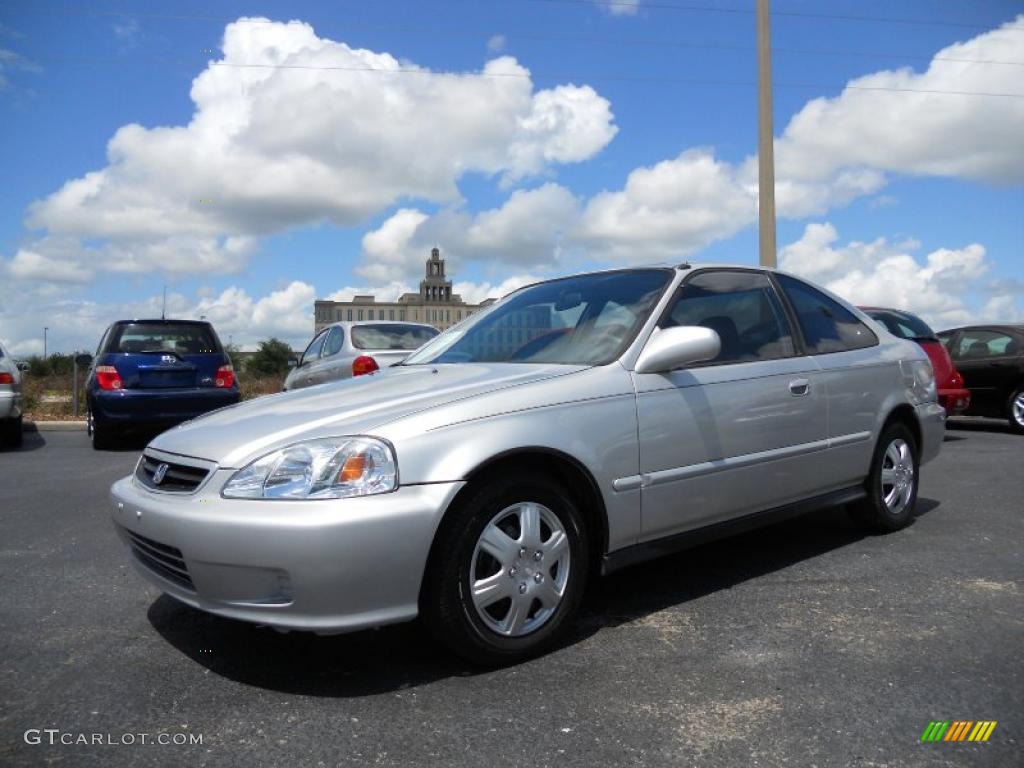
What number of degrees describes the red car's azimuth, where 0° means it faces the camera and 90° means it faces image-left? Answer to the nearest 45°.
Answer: approximately 135°

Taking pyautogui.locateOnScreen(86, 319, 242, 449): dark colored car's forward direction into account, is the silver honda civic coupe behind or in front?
behind

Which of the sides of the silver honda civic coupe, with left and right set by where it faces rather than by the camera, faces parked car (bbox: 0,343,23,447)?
right

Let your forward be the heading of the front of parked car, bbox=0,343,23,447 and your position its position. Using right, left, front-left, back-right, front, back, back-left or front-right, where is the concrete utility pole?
right

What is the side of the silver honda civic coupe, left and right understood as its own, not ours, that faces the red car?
back

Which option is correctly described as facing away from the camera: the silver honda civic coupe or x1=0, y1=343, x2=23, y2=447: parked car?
the parked car

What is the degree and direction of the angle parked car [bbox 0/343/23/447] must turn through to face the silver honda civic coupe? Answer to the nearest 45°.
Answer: approximately 180°

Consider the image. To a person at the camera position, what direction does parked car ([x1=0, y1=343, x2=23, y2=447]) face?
facing away from the viewer

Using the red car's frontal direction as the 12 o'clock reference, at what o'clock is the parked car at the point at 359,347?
The parked car is roughly at 10 o'clock from the red car.

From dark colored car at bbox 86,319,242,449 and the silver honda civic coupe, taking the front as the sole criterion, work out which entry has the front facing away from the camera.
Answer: the dark colored car

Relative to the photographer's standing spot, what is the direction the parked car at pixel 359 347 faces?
facing away from the viewer and to the left of the viewer

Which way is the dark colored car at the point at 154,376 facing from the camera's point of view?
away from the camera

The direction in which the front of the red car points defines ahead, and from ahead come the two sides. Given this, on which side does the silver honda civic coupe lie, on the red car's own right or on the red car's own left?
on the red car's own left
